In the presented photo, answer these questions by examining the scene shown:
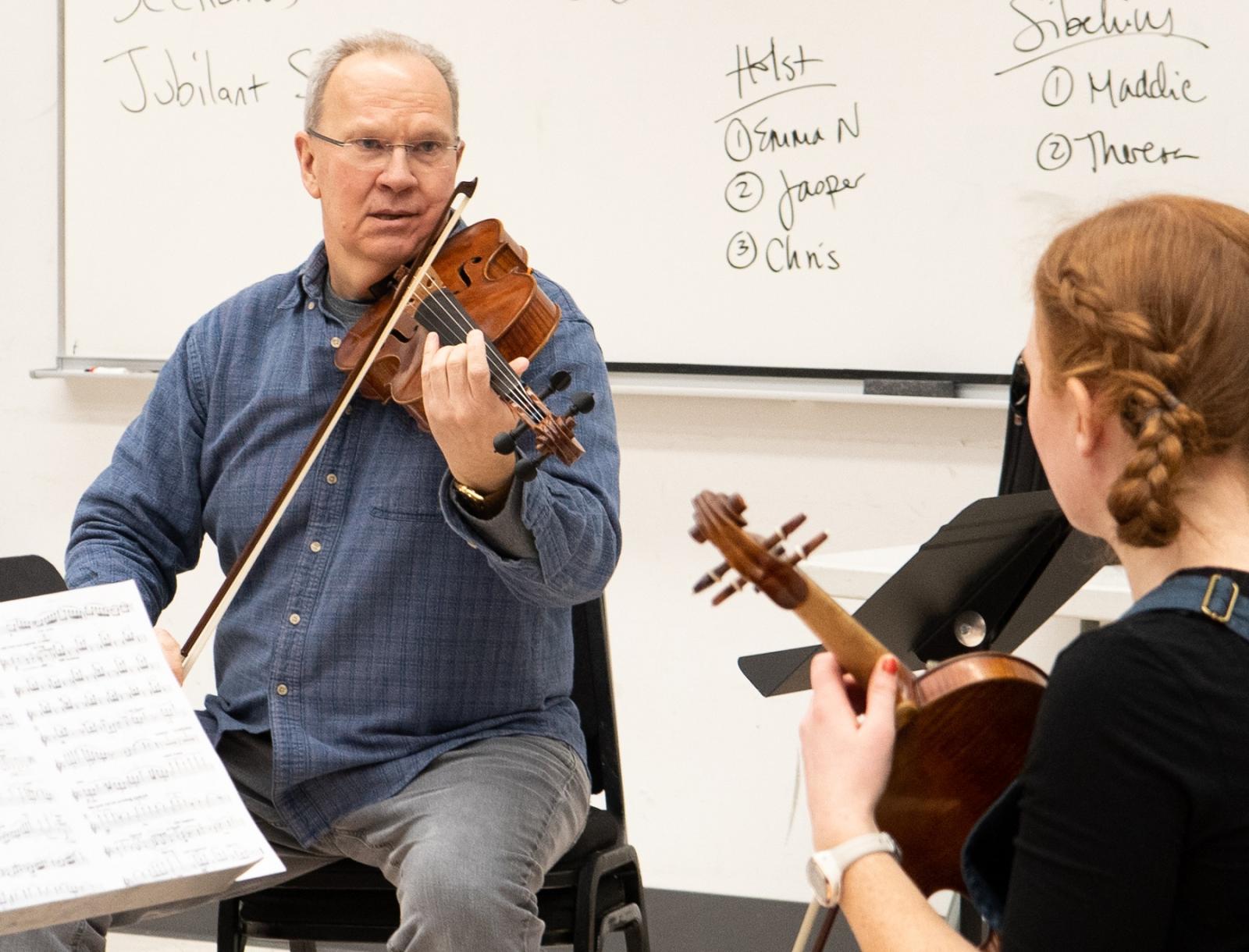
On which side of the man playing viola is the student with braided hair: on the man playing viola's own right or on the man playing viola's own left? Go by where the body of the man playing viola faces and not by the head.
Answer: on the man playing viola's own left

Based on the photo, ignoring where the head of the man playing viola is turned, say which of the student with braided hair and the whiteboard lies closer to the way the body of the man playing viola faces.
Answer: the student with braided hair

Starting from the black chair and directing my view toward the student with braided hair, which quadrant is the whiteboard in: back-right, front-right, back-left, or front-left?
back-left

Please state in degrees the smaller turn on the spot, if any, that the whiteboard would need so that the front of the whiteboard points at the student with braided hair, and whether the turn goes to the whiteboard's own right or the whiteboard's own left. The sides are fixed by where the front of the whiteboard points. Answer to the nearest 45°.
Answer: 0° — it already faces them

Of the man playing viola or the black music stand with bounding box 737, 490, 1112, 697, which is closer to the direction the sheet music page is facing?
the black music stand

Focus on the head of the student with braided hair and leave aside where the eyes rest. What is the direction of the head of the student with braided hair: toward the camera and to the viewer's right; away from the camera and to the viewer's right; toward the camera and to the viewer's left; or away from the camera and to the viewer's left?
away from the camera and to the viewer's left

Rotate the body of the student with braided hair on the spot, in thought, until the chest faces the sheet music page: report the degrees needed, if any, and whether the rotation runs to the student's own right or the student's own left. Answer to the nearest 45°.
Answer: approximately 45° to the student's own left

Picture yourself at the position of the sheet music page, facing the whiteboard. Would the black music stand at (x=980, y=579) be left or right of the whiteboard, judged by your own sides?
right

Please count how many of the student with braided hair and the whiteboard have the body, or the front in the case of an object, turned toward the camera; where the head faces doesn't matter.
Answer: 1

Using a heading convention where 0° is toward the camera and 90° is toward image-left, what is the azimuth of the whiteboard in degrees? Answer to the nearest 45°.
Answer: approximately 0°
